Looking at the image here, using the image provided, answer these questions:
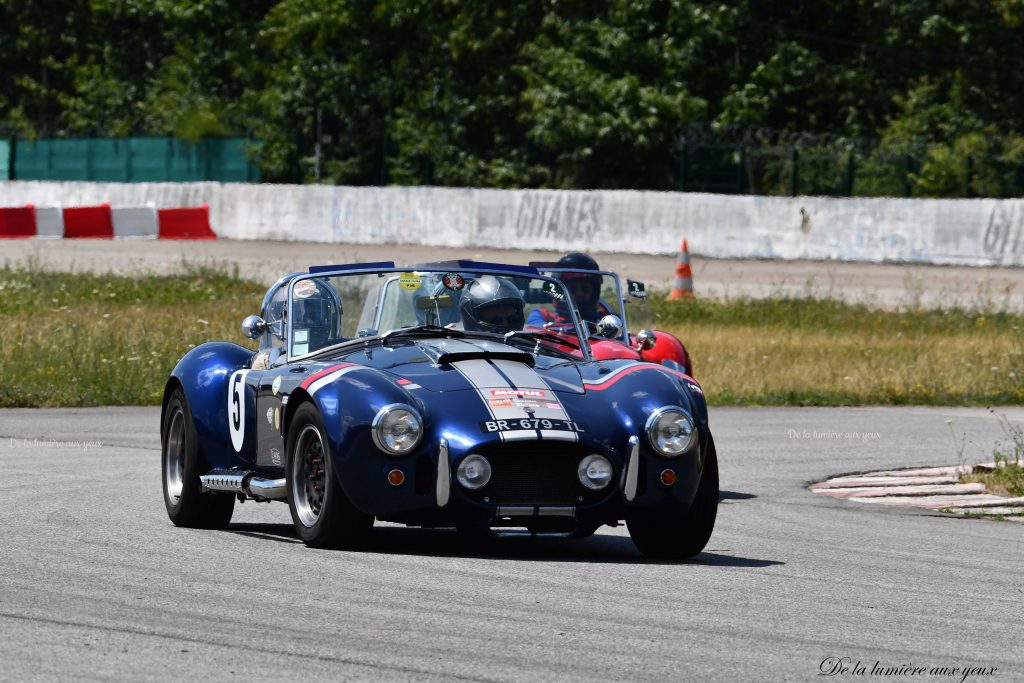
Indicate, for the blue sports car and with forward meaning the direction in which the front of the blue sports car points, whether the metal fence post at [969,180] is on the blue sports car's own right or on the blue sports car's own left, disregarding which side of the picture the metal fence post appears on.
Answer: on the blue sports car's own left

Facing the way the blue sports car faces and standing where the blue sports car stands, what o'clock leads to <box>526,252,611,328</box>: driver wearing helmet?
The driver wearing helmet is roughly at 8 o'clock from the blue sports car.

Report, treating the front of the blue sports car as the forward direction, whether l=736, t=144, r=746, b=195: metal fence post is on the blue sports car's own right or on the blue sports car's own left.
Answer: on the blue sports car's own left

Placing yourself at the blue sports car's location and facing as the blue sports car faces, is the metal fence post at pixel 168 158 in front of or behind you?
behind

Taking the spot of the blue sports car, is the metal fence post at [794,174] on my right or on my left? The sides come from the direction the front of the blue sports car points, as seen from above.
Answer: on my left

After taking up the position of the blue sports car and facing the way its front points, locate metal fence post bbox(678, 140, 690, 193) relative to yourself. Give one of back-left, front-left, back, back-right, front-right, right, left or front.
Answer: back-left

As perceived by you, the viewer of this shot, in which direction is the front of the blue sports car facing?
facing the viewer and to the right of the viewer

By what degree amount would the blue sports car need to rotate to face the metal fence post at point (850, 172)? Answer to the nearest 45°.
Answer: approximately 135° to its left

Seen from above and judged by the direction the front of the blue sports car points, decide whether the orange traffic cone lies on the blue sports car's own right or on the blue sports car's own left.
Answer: on the blue sports car's own left
